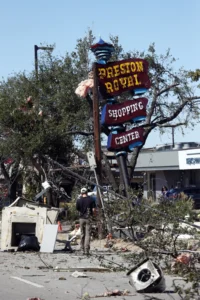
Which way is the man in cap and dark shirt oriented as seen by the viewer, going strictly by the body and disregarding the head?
away from the camera

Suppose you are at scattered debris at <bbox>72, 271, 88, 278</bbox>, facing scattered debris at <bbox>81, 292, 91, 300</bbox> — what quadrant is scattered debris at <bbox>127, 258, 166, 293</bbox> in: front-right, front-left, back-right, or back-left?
front-left

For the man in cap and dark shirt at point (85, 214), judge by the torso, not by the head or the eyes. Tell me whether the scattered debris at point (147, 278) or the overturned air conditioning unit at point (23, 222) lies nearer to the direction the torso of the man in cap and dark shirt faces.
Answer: the overturned air conditioning unit

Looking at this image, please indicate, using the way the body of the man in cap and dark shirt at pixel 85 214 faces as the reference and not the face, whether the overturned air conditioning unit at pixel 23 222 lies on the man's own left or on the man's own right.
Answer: on the man's own left

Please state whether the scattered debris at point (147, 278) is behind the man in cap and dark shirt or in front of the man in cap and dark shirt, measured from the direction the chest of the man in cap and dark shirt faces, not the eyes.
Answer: behind

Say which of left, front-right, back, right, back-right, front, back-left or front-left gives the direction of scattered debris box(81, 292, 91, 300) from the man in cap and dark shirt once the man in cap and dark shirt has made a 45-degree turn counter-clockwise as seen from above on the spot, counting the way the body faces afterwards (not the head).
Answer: back-left

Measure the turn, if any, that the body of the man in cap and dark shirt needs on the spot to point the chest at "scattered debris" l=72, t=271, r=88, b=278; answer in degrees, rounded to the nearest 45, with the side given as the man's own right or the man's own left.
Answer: approximately 180°
